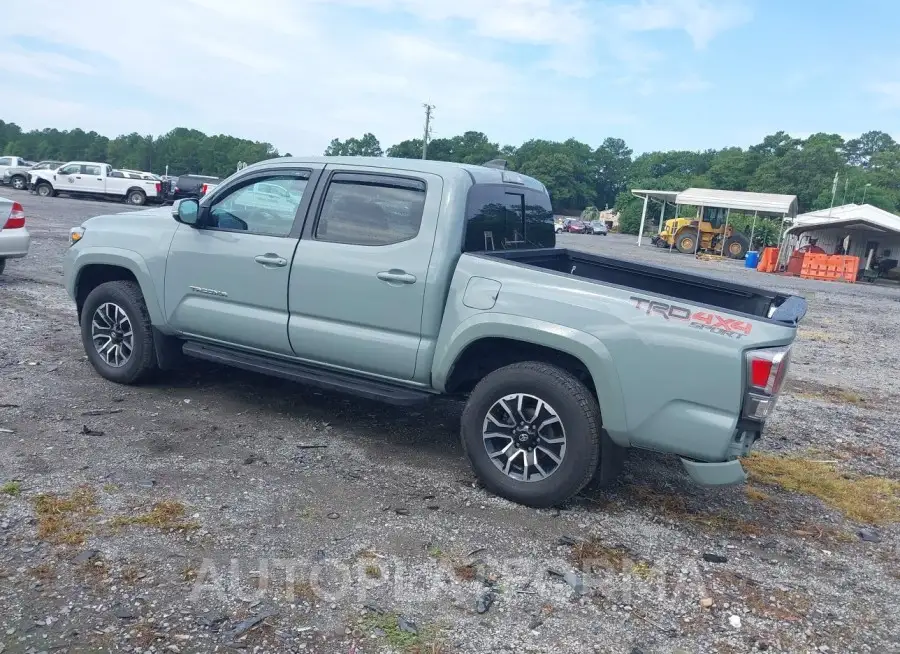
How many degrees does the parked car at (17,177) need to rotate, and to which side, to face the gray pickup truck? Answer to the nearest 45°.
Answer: approximately 90° to its left

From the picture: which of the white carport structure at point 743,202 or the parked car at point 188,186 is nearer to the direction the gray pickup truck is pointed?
the parked car

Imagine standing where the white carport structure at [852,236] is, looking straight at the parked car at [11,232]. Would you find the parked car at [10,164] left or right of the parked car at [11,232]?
right

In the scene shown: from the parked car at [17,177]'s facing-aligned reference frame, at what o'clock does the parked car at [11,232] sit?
the parked car at [11,232] is roughly at 9 o'clock from the parked car at [17,177].

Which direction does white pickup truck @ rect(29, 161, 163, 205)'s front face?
to the viewer's left

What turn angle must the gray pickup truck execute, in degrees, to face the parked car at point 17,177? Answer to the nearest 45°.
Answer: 0° — it already faces it

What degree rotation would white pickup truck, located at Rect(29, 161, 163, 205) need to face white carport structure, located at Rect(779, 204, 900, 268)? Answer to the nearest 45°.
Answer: approximately 135° to its left

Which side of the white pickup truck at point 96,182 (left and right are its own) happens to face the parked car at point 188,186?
back

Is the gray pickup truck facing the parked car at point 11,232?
yes

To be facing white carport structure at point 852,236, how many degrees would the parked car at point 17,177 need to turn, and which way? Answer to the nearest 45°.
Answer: approximately 135° to its left

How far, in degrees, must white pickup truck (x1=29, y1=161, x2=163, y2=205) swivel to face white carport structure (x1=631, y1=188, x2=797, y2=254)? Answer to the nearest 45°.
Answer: approximately 180°

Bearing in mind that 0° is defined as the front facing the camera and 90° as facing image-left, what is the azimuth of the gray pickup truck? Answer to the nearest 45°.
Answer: approximately 135°

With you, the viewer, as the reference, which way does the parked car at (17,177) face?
facing to the left of the viewer

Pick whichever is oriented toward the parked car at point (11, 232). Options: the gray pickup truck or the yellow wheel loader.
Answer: the gray pickup truck
